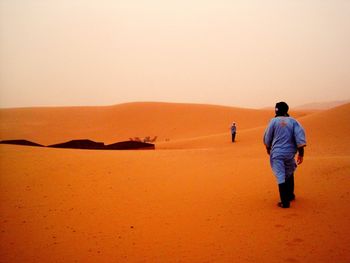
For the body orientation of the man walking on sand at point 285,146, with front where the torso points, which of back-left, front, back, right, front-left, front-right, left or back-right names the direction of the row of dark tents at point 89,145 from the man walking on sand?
front-left

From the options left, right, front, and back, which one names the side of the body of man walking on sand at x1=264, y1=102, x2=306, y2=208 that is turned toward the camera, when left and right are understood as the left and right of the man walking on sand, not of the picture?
back

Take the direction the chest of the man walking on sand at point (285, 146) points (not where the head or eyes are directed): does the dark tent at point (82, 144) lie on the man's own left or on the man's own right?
on the man's own left
